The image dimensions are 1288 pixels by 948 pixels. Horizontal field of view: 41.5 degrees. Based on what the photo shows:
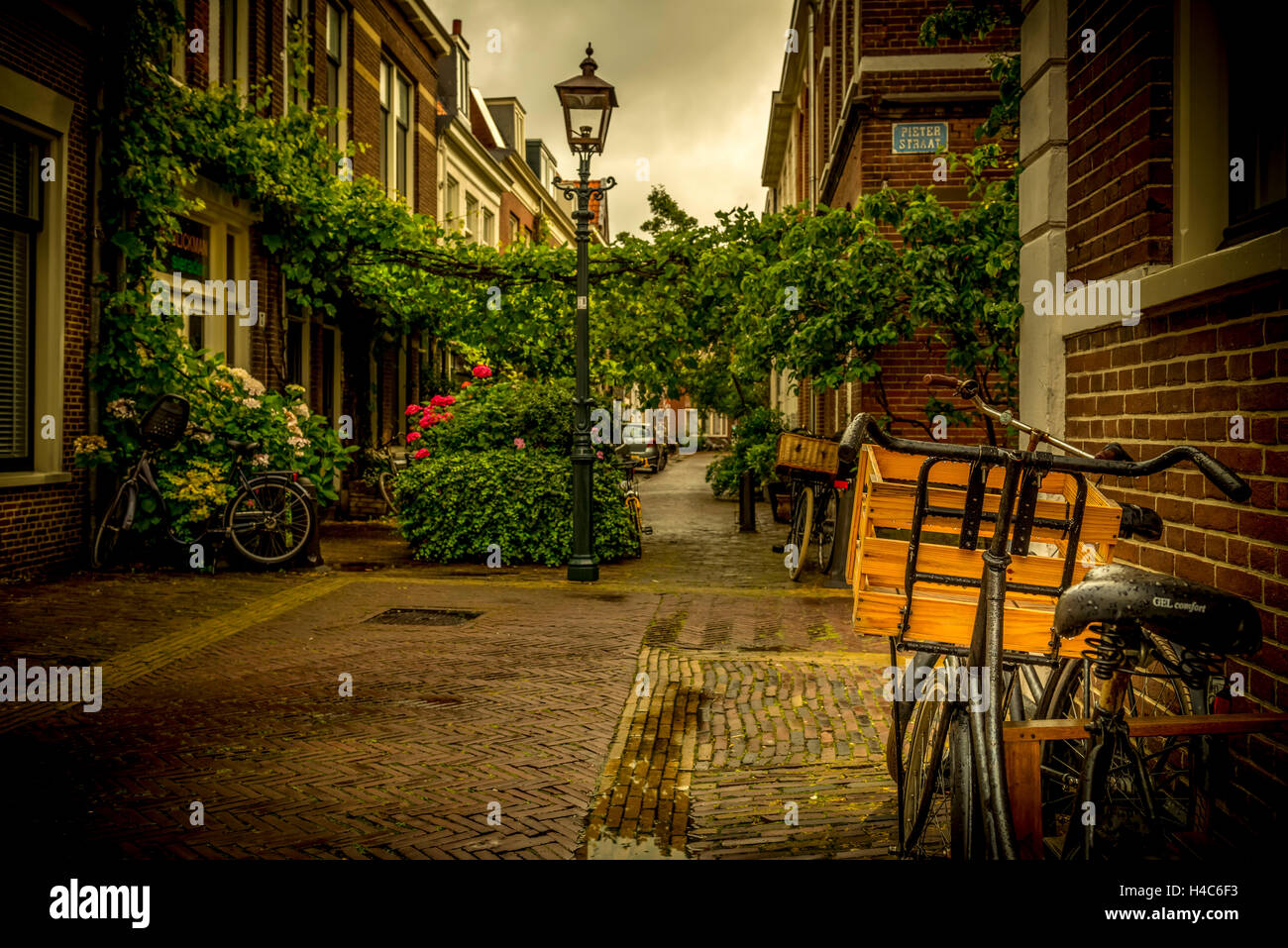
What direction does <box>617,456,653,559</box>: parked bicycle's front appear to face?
away from the camera

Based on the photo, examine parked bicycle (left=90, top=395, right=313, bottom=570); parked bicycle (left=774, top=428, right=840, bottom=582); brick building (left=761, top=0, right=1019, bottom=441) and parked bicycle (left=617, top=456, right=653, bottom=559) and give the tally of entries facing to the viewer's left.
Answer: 2

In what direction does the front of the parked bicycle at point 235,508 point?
to the viewer's left

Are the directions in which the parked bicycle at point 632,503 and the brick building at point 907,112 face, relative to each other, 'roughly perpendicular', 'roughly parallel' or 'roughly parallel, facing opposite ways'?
roughly perpendicular

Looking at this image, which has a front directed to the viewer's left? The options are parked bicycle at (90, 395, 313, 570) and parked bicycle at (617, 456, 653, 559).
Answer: parked bicycle at (90, 395, 313, 570)

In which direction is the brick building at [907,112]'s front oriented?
to the viewer's left

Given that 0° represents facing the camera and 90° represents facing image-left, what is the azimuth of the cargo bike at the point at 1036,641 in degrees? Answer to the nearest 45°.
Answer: approximately 135°
